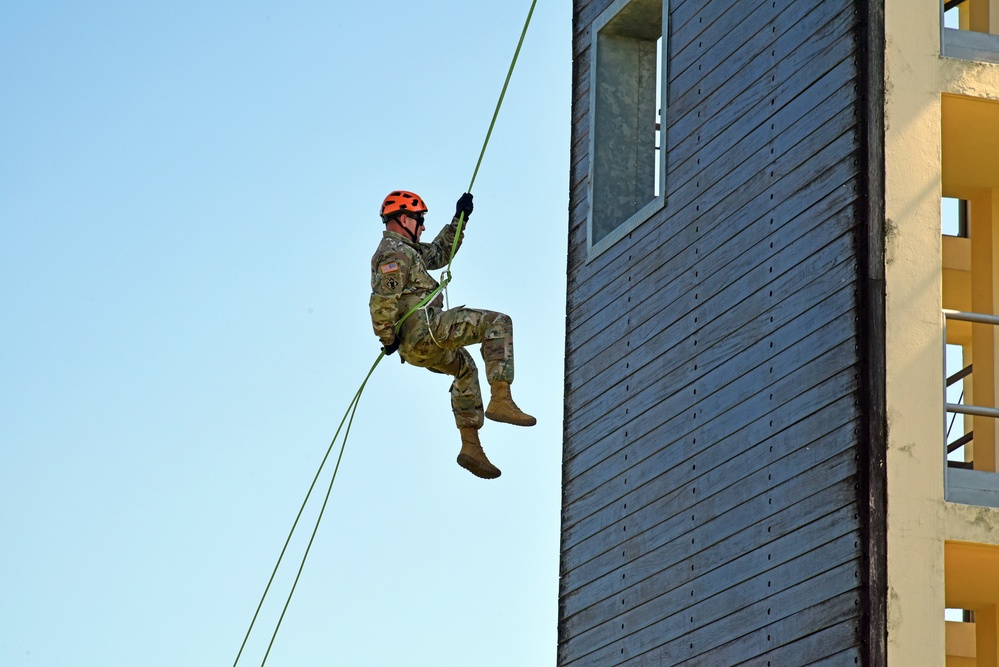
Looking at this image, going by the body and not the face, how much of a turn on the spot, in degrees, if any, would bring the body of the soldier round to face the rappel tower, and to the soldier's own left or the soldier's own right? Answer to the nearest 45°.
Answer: approximately 45° to the soldier's own right

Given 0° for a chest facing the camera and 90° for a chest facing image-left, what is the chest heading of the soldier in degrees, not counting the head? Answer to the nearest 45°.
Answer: approximately 270°

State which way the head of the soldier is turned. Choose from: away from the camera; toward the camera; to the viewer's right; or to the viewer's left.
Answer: to the viewer's right
